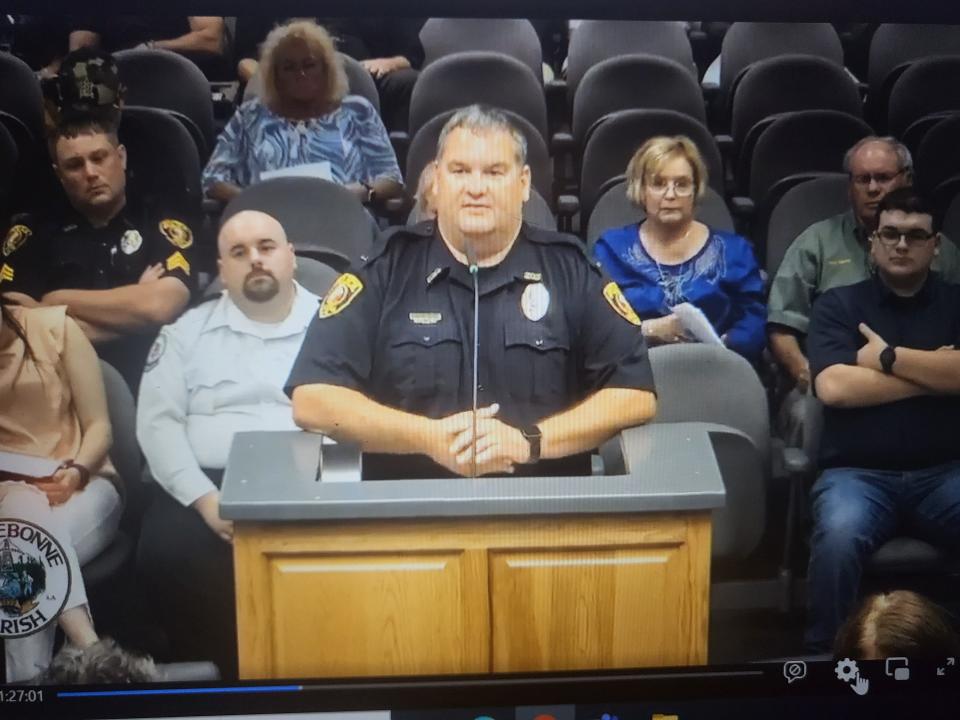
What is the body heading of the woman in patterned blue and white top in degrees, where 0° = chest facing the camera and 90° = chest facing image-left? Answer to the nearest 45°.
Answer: approximately 0°

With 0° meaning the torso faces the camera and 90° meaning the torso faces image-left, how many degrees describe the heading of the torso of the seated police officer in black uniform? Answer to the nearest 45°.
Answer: approximately 0°

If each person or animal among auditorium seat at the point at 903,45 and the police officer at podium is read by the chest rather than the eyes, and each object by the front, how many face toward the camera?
2
